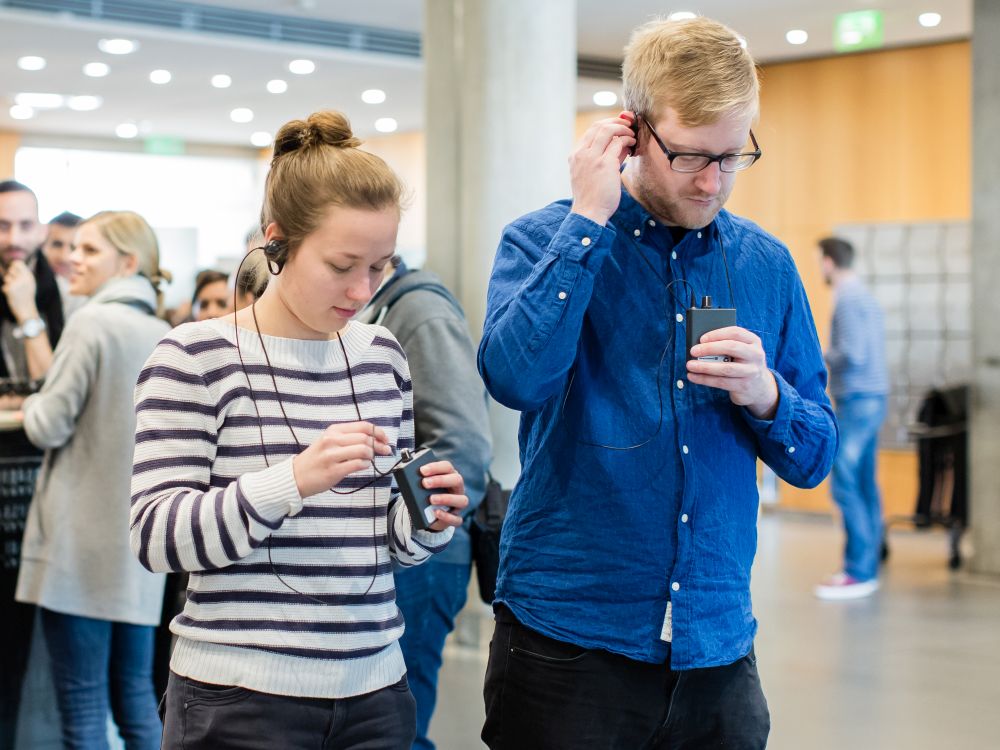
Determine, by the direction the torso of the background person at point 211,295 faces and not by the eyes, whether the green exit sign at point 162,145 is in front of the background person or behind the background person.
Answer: behind

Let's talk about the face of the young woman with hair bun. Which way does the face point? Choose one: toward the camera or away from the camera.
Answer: toward the camera

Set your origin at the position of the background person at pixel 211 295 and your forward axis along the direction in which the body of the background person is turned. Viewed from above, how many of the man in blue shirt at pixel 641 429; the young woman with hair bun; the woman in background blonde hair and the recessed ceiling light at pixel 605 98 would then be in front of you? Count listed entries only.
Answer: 3

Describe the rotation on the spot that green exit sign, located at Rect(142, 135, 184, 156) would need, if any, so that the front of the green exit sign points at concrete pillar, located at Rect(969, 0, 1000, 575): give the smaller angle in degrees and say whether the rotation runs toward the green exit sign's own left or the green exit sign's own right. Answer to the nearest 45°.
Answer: approximately 45° to the green exit sign's own left

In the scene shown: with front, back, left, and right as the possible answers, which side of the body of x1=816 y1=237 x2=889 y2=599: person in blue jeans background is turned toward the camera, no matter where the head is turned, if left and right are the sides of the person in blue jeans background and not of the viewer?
left

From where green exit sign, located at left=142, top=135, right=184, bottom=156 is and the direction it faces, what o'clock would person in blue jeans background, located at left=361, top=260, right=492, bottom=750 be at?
The person in blue jeans background is roughly at 12 o'clock from the green exit sign.

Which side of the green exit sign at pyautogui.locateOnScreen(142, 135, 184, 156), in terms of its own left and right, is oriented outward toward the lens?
front

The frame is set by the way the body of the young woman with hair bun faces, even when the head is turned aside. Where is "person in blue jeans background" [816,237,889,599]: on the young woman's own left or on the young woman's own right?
on the young woman's own left

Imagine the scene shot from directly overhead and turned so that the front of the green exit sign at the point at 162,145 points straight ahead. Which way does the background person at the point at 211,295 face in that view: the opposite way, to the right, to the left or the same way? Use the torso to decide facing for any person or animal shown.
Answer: the same way

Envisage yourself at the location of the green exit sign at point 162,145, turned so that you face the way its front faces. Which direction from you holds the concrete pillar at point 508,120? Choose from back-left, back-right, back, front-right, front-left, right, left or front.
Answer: front

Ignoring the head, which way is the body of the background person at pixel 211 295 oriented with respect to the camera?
toward the camera

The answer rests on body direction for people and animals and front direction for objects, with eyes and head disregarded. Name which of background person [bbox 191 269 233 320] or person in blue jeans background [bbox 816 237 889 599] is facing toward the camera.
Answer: the background person

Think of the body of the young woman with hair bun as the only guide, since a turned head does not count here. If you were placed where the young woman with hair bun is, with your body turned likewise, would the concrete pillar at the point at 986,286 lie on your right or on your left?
on your left

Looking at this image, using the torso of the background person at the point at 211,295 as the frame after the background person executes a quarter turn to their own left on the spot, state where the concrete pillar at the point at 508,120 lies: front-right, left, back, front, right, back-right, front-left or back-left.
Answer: front

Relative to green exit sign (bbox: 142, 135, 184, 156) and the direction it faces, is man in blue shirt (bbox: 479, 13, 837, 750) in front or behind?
in front
